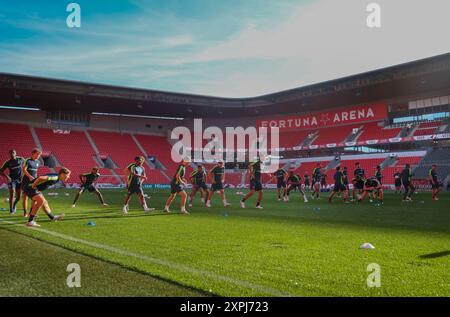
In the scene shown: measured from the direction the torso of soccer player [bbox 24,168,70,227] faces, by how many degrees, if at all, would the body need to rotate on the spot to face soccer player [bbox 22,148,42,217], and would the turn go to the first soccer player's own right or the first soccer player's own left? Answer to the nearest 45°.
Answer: approximately 90° to the first soccer player's own left

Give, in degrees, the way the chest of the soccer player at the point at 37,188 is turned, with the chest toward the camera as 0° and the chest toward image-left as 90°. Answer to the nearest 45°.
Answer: approximately 270°

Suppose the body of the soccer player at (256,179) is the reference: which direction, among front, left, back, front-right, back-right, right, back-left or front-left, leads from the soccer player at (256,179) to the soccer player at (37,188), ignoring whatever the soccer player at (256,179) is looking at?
back-right

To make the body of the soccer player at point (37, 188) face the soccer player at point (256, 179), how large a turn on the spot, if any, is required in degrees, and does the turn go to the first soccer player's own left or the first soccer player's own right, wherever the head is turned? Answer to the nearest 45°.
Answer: approximately 45° to the first soccer player's own left

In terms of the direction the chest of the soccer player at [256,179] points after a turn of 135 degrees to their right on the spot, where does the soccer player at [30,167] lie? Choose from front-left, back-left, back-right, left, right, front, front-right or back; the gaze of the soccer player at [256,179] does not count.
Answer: front
